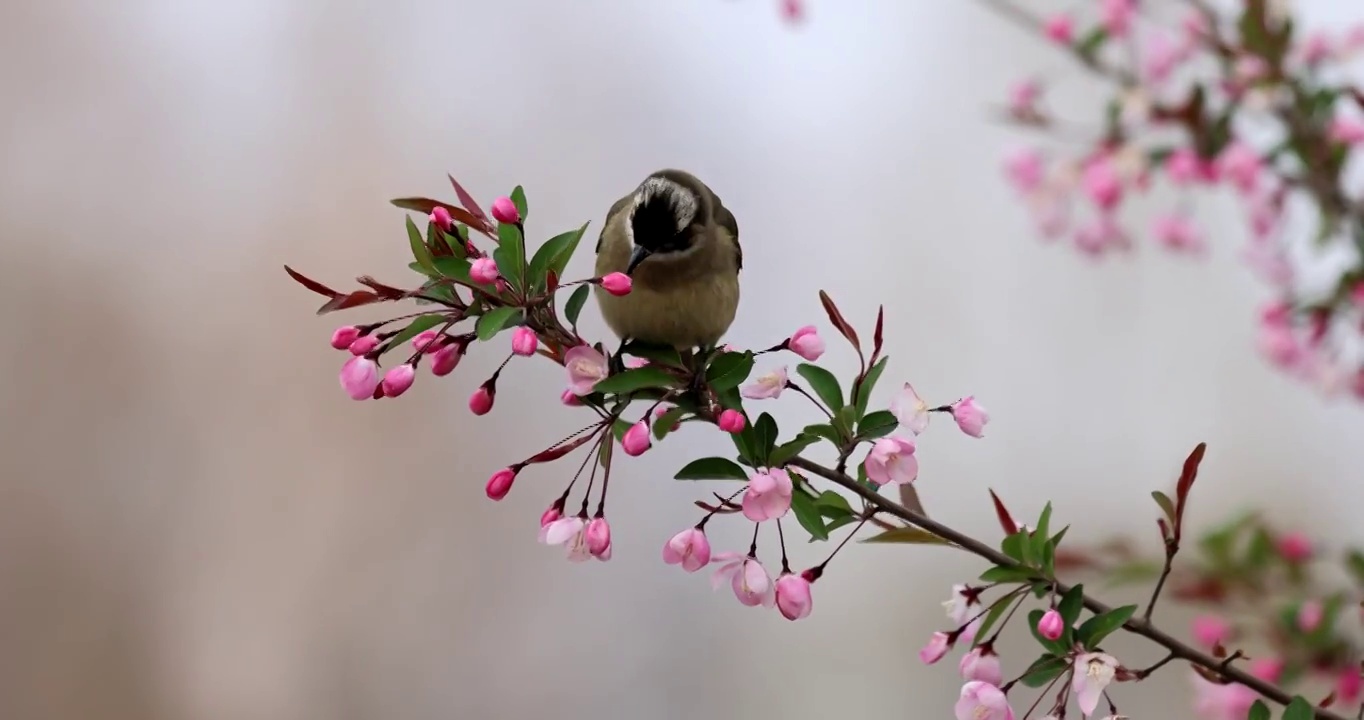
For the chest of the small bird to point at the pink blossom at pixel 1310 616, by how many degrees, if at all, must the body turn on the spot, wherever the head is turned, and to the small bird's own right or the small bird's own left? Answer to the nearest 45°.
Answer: approximately 90° to the small bird's own left

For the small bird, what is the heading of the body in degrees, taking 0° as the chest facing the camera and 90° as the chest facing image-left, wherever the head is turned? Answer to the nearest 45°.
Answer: approximately 0°

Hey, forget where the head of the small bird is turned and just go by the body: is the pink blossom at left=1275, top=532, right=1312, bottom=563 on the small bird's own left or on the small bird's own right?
on the small bird's own left

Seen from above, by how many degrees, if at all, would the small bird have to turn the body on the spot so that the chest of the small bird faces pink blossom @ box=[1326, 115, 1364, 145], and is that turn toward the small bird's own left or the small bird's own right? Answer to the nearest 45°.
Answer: approximately 90° to the small bird's own left

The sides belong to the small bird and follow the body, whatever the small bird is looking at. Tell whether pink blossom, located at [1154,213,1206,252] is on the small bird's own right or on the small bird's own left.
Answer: on the small bird's own left

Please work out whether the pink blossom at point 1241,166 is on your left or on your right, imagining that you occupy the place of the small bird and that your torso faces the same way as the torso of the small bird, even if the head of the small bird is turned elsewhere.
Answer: on your left
